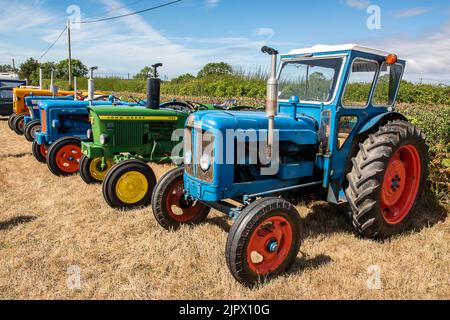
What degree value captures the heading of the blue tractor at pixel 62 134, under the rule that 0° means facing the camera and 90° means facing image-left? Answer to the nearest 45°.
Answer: approximately 45°

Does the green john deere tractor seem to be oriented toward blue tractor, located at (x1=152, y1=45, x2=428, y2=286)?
no

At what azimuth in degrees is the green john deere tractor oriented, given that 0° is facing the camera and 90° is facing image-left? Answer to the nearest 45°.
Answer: approximately 45°

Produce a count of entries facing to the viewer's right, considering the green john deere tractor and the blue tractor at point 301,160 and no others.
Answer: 0

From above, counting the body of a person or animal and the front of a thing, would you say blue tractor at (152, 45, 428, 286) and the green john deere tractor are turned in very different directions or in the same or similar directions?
same or similar directions

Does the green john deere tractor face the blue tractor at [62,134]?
no

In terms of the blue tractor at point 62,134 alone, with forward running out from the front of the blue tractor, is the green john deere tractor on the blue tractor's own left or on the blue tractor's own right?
on the blue tractor's own left

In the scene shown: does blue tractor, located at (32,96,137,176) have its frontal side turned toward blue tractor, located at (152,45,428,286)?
no

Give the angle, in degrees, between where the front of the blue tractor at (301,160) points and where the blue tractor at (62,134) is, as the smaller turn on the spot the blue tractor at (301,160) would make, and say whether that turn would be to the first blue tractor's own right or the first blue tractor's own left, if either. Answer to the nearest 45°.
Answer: approximately 90° to the first blue tractor's own right

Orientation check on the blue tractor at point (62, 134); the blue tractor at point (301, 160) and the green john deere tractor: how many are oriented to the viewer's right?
0

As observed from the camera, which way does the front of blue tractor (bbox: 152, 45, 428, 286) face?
facing the viewer and to the left of the viewer

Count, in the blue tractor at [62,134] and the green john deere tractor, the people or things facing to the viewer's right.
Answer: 0

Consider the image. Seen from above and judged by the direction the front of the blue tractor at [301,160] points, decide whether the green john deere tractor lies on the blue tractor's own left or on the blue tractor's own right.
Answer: on the blue tractor's own right

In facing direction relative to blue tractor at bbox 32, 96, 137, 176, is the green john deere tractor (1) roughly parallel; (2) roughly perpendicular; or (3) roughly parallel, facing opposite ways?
roughly parallel
